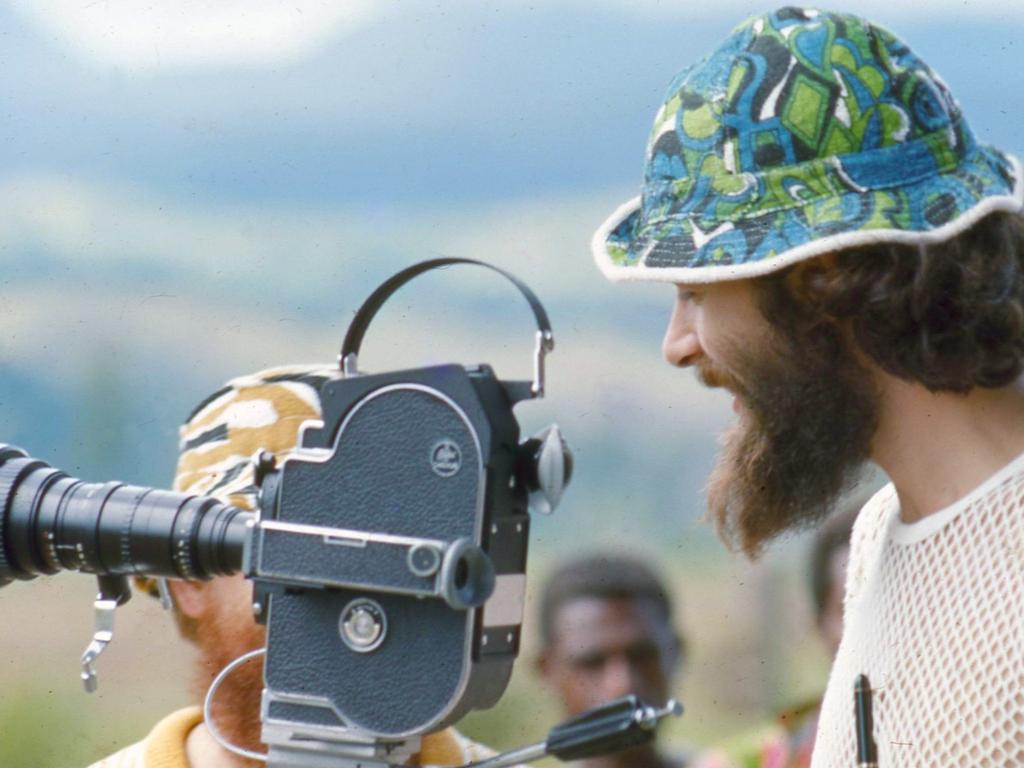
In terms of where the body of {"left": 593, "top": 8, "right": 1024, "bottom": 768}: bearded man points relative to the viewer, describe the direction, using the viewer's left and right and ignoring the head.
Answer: facing to the left of the viewer

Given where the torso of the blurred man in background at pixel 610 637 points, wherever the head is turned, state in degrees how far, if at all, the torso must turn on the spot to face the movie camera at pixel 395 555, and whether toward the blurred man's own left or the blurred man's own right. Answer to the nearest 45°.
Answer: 0° — they already face it

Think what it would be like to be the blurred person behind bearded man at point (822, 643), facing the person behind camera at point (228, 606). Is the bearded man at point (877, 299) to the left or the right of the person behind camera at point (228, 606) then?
left

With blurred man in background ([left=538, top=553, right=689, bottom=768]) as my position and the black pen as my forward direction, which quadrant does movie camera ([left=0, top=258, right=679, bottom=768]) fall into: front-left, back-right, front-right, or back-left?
front-right

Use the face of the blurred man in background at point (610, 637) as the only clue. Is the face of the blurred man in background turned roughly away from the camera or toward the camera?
toward the camera

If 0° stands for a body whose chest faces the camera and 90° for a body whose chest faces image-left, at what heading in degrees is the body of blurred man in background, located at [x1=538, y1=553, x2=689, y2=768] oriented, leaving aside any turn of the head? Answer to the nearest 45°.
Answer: approximately 0°

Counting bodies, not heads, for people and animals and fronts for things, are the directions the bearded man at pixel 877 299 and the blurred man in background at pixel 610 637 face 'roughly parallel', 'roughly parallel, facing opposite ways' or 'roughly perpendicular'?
roughly perpendicular

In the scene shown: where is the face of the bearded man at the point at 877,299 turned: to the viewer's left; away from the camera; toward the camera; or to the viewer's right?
to the viewer's left
